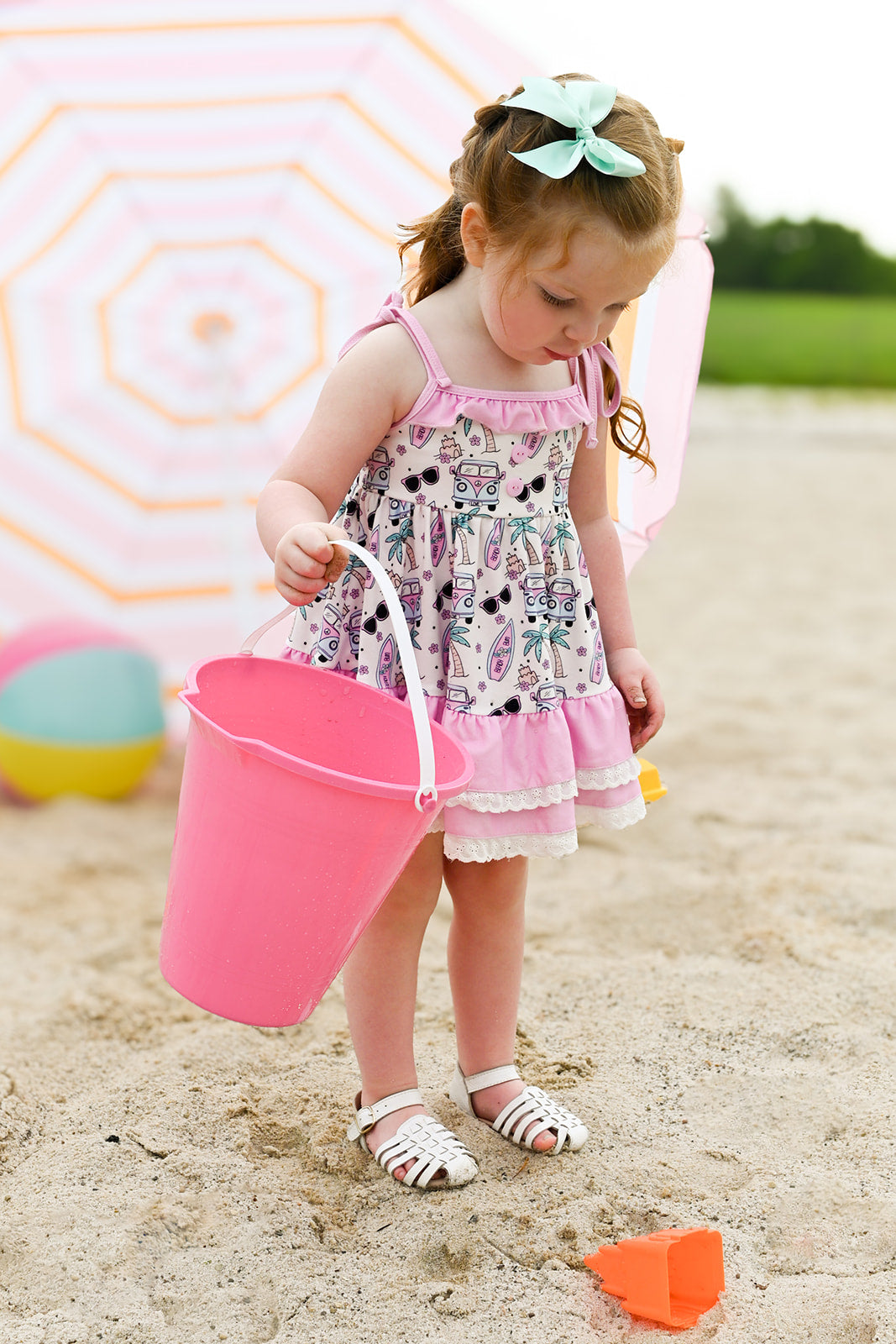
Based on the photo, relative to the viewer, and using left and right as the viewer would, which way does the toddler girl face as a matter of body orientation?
facing the viewer and to the right of the viewer

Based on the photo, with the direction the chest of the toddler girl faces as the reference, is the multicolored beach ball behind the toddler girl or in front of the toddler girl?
behind

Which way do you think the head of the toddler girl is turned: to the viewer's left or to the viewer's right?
to the viewer's right

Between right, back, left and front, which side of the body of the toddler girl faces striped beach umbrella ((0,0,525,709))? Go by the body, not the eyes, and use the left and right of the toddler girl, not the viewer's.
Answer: back
